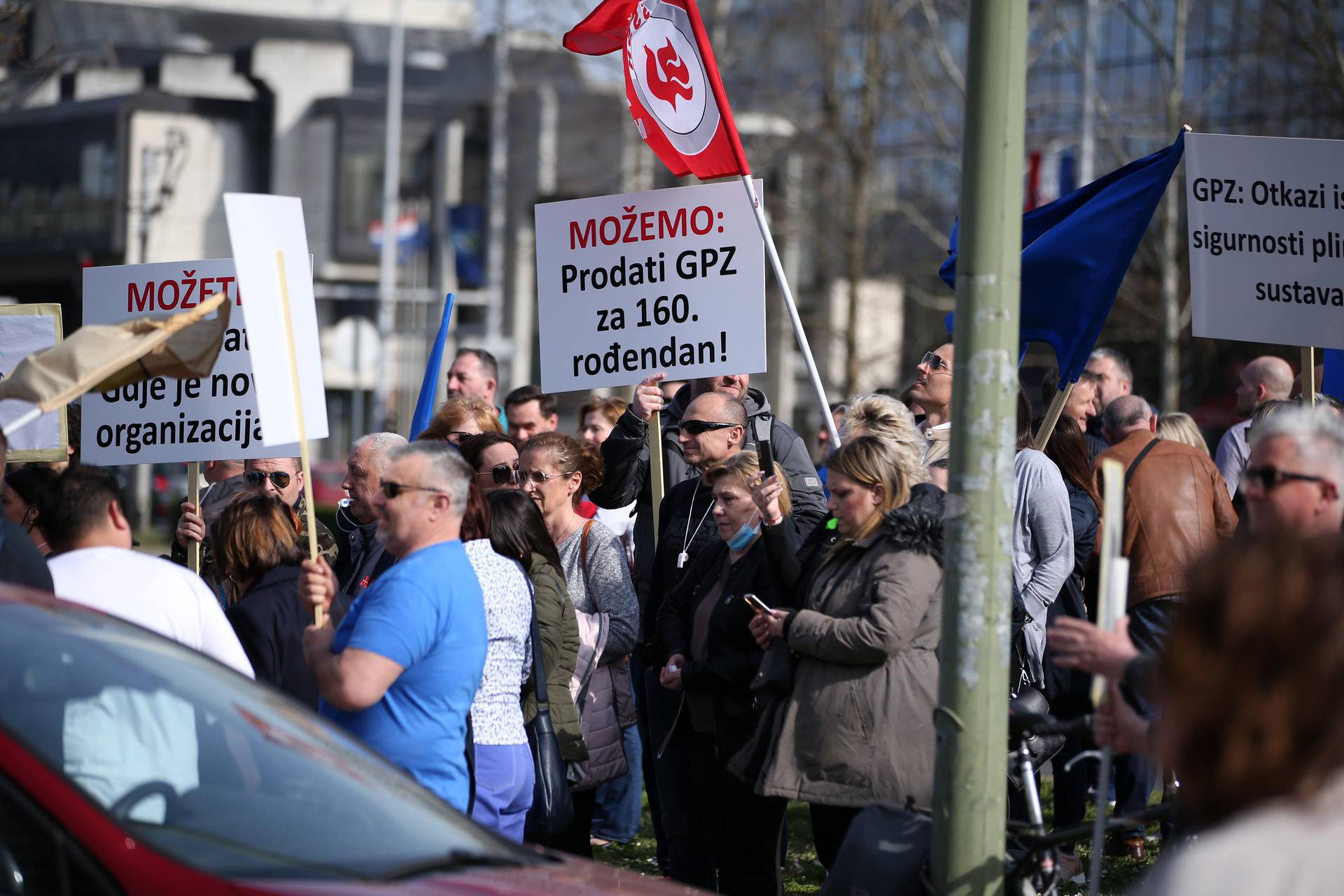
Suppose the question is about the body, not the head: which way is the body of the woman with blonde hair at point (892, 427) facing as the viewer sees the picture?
to the viewer's left

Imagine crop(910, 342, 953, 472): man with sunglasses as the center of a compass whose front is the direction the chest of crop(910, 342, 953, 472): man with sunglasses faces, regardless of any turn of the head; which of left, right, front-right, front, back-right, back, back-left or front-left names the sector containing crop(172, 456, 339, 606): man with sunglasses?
front

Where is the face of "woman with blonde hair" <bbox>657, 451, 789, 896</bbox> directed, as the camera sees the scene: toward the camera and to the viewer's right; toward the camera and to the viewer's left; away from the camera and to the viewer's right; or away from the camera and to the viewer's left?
toward the camera and to the viewer's left

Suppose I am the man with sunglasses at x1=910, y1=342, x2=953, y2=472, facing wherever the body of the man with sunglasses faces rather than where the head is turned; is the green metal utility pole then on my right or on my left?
on my left

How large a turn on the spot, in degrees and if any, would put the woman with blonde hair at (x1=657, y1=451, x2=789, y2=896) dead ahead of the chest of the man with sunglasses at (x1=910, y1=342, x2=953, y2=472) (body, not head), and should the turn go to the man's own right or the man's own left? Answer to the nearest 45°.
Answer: approximately 45° to the man's own left

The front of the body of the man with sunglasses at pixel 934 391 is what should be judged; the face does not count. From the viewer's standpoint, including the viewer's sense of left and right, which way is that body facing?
facing to the left of the viewer

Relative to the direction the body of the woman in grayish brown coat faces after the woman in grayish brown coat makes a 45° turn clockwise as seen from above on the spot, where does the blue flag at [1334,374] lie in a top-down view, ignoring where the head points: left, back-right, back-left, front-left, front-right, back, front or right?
right

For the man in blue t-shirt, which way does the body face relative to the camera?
to the viewer's left

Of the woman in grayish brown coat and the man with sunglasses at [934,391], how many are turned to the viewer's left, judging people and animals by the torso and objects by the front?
2

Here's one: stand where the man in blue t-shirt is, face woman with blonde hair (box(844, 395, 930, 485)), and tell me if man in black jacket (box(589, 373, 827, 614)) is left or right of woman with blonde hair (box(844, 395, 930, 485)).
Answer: left

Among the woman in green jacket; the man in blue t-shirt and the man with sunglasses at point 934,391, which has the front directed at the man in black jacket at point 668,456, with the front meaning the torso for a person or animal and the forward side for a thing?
the man with sunglasses

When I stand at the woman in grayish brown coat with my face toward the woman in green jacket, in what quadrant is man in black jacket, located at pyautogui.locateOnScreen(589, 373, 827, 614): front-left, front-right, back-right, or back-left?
front-right
